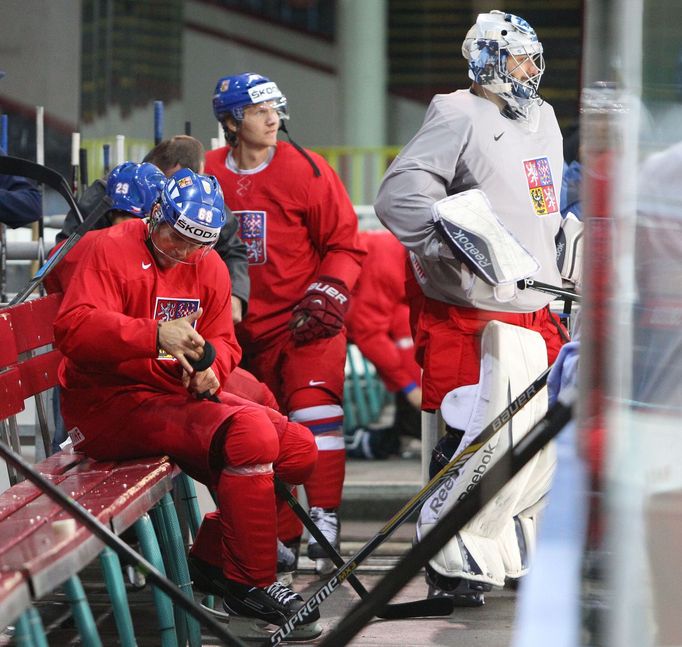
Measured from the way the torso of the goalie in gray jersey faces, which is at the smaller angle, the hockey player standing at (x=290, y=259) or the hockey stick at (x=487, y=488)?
the hockey stick
